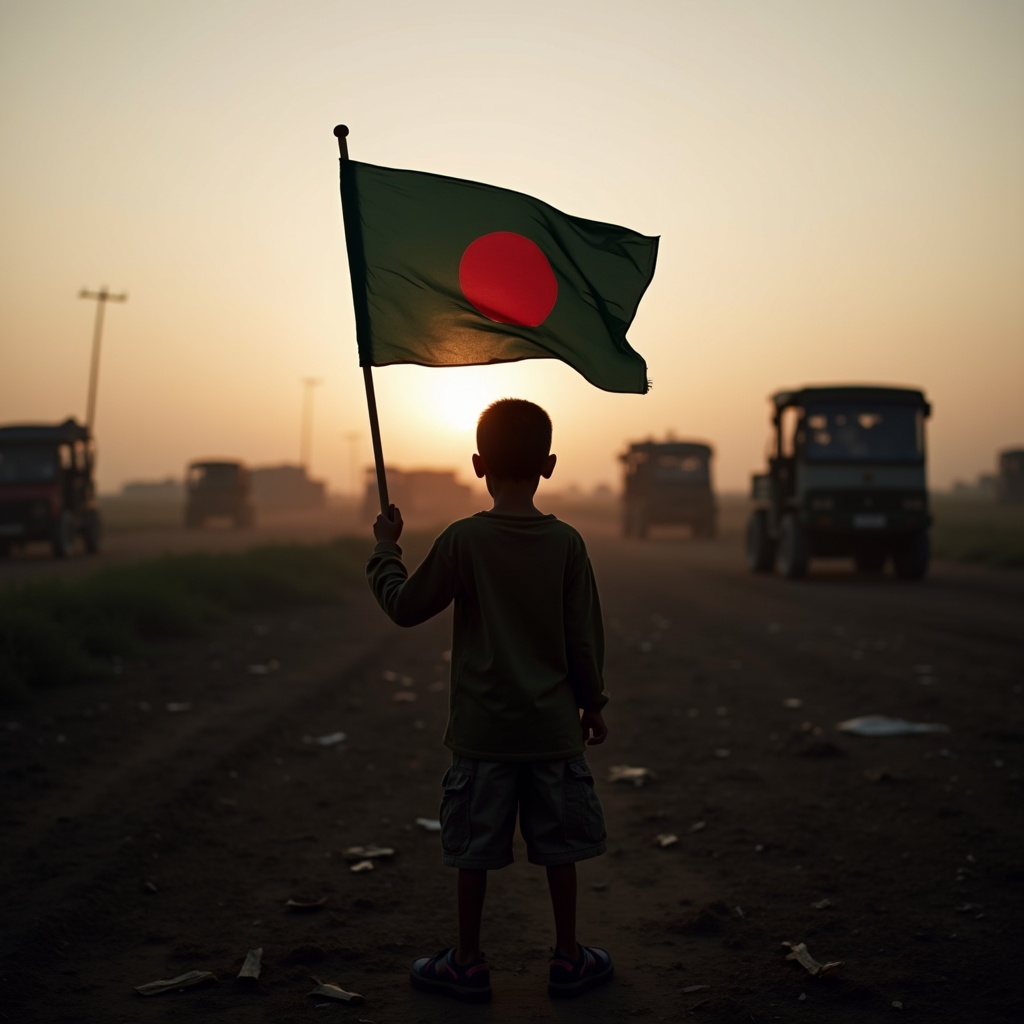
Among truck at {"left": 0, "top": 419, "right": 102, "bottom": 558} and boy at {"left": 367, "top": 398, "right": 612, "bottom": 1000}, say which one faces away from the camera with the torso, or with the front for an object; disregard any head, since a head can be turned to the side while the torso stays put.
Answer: the boy

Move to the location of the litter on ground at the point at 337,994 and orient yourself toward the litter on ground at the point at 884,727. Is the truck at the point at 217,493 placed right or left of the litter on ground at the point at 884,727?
left

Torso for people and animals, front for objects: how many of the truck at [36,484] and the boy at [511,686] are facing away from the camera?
1

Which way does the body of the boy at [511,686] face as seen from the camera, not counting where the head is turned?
away from the camera

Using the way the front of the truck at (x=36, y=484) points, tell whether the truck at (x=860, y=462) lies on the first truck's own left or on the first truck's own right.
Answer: on the first truck's own left

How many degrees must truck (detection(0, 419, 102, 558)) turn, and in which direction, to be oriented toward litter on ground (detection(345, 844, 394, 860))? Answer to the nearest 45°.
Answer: approximately 45° to its left

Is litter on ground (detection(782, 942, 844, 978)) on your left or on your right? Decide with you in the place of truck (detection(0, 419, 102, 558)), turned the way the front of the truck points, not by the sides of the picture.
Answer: on your left

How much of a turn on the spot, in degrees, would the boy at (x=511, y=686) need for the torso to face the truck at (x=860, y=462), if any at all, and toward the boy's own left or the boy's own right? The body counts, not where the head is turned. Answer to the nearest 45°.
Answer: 0° — they already face it

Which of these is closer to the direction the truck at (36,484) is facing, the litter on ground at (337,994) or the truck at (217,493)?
the litter on ground

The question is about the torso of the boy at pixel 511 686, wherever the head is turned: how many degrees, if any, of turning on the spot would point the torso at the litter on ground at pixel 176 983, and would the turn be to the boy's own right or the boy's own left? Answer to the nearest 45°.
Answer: approximately 90° to the boy's own left
